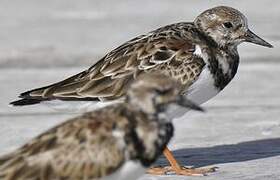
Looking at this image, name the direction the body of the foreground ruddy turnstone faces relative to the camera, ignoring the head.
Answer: to the viewer's right

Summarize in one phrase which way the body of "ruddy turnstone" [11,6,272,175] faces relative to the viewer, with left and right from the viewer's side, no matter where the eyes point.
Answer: facing to the right of the viewer
